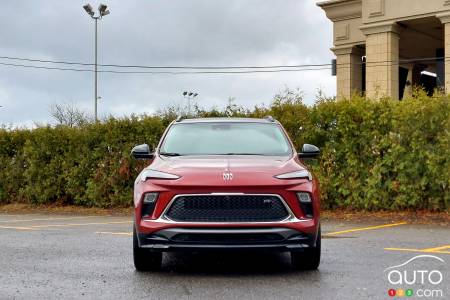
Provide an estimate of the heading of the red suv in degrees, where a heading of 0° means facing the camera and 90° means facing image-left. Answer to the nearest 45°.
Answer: approximately 0°

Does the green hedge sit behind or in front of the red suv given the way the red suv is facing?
behind

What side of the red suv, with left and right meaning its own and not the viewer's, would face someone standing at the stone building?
back
